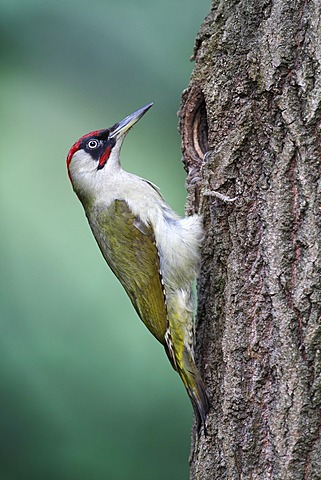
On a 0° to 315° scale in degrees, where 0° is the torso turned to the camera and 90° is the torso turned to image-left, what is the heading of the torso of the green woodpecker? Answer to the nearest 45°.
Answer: approximately 270°
